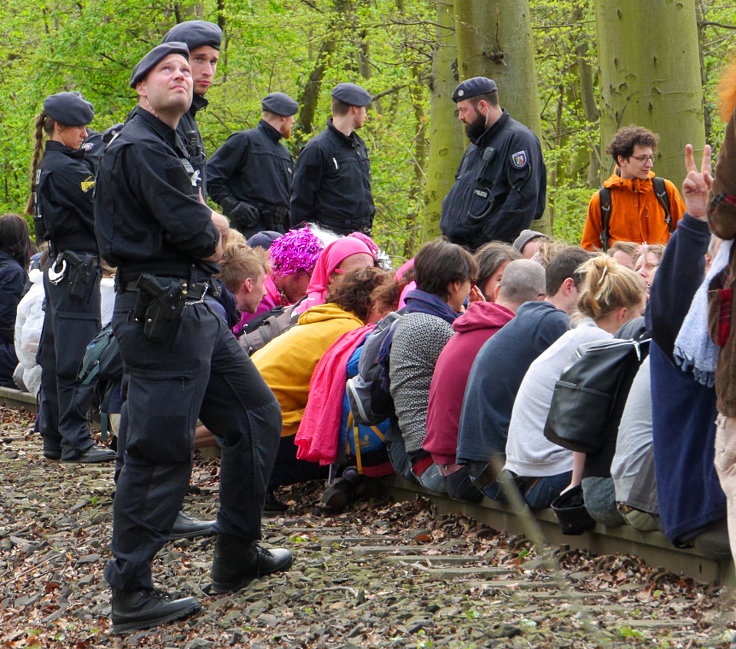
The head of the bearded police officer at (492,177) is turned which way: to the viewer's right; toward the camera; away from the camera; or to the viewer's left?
to the viewer's left

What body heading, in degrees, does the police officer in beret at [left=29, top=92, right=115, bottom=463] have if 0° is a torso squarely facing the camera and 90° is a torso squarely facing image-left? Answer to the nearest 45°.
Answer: approximately 270°

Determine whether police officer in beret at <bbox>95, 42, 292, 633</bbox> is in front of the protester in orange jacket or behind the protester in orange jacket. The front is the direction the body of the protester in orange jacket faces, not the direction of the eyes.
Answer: in front

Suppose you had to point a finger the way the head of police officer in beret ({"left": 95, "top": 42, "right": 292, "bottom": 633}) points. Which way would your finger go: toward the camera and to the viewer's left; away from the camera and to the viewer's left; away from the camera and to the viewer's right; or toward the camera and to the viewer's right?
toward the camera and to the viewer's right
